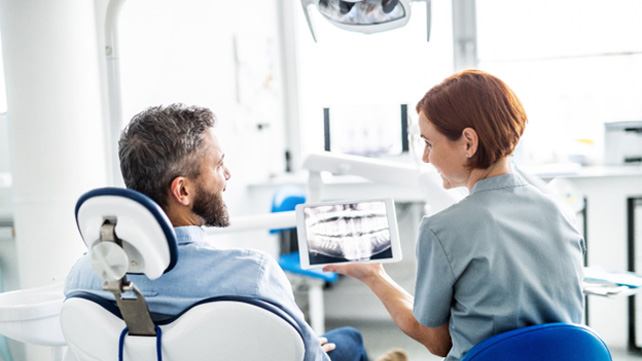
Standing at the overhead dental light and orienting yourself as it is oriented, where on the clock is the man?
The man is roughly at 1 o'clock from the overhead dental light.

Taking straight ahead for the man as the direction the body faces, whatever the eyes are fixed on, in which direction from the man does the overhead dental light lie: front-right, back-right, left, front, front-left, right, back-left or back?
front

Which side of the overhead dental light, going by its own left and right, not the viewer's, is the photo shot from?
front

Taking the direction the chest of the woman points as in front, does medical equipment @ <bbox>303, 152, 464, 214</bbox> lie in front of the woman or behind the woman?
in front

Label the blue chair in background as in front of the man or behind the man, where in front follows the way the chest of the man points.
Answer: in front

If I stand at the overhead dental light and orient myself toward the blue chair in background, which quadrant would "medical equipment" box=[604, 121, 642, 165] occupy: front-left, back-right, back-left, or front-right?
front-right

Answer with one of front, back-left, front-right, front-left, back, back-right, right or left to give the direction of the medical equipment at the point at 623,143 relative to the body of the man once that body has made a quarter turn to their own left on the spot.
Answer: right

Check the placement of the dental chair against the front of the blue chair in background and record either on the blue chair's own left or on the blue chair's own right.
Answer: on the blue chair's own right

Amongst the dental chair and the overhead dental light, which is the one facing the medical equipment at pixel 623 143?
the dental chair

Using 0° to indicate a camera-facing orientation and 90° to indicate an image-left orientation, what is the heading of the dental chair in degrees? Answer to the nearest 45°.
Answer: approximately 225°

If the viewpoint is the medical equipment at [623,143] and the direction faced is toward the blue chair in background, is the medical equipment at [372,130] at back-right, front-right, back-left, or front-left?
front-right

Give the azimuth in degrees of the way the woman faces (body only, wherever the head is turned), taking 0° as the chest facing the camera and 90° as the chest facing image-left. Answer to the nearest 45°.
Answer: approximately 135°

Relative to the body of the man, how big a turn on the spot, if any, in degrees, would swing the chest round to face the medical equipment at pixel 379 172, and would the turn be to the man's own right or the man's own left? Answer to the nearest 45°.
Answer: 0° — they already face it

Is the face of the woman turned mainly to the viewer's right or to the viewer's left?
to the viewer's left

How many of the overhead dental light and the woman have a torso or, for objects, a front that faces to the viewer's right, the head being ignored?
0

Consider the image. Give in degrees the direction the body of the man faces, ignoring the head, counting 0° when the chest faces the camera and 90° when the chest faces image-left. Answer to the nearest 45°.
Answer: approximately 225°
